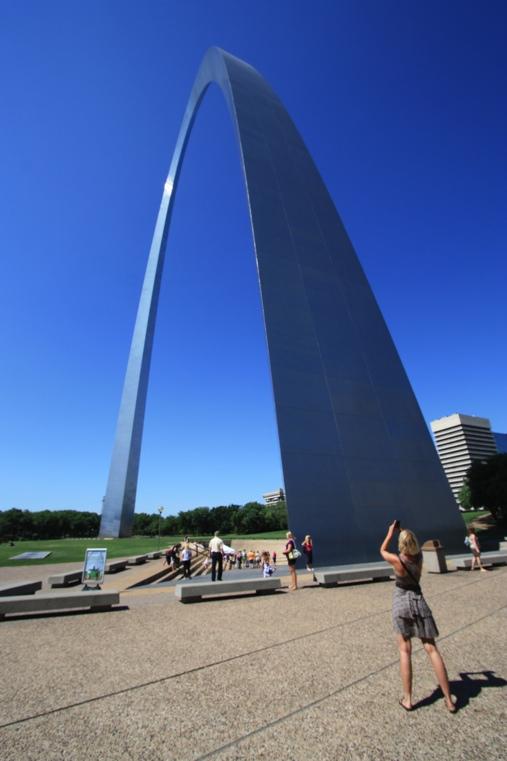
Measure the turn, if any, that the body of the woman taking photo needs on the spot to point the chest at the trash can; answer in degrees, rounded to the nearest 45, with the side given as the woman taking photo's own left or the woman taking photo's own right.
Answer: approximately 45° to the woman taking photo's own right

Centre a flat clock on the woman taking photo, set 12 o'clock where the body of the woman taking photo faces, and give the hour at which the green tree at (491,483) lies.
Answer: The green tree is roughly at 2 o'clock from the woman taking photo.

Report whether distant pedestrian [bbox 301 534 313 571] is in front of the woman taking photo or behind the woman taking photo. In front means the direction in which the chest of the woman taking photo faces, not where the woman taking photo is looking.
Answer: in front

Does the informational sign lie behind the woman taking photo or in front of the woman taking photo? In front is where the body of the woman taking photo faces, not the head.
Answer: in front

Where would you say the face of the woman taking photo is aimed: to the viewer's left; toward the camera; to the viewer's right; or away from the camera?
away from the camera

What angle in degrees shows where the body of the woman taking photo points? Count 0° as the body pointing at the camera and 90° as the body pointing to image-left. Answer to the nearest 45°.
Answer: approximately 135°
